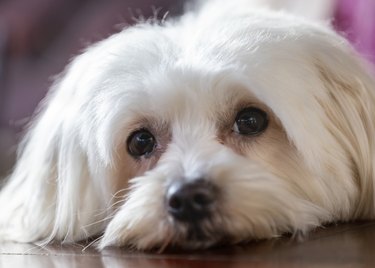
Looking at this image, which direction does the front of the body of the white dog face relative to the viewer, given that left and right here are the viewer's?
facing the viewer
